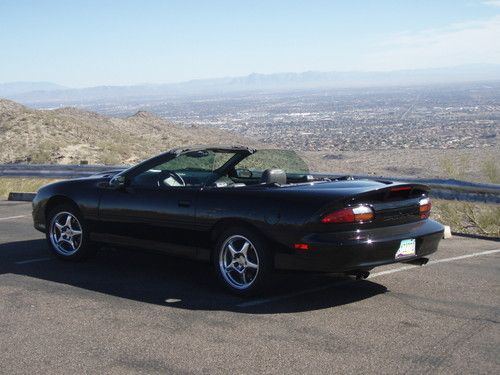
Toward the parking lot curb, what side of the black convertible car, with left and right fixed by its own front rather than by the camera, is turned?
front

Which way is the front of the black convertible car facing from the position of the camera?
facing away from the viewer and to the left of the viewer
